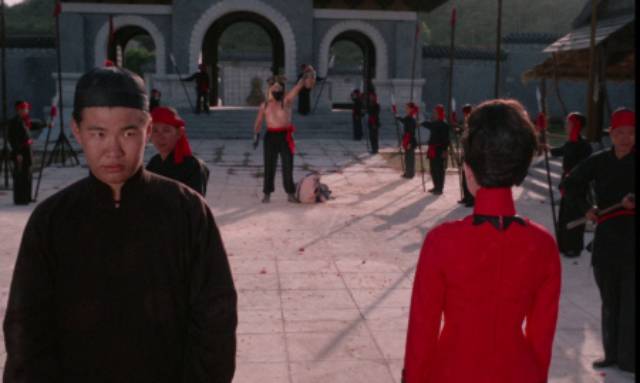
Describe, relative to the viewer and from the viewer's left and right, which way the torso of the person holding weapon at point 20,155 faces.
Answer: facing to the right of the viewer

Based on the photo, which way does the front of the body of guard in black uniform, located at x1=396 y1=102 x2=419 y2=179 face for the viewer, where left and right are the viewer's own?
facing to the left of the viewer

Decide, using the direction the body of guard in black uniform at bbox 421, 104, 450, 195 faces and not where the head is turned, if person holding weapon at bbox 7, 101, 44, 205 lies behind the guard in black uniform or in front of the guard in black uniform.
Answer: in front

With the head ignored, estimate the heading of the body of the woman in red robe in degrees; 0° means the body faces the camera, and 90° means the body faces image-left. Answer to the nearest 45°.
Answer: approximately 180°

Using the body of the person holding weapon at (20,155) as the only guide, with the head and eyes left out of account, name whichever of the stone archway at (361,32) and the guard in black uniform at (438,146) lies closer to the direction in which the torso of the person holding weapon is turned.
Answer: the guard in black uniform

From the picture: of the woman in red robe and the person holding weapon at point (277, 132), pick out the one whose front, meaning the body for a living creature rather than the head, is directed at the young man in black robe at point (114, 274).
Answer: the person holding weapon

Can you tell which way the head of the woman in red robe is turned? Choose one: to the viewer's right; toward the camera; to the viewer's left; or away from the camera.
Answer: away from the camera

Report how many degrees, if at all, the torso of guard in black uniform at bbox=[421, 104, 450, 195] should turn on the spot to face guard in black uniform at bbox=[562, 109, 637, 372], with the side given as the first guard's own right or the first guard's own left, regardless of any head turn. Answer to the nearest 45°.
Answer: approximately 90° to the first guard's own left

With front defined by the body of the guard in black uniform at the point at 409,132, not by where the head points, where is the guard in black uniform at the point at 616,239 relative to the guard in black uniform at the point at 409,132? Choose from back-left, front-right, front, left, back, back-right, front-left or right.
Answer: left

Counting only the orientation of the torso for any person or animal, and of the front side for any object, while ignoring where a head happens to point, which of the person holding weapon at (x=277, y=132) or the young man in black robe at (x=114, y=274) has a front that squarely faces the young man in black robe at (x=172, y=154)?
the person holding weapon
